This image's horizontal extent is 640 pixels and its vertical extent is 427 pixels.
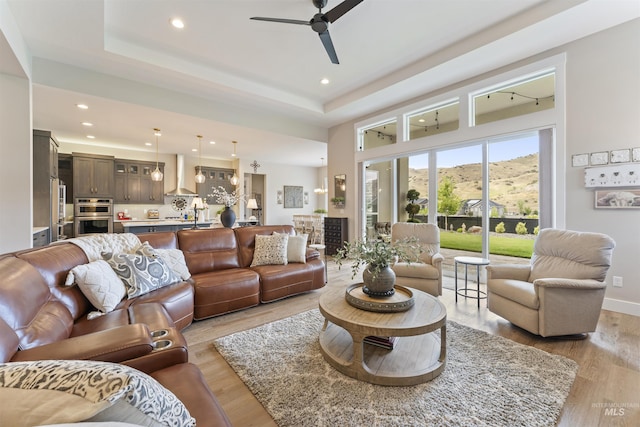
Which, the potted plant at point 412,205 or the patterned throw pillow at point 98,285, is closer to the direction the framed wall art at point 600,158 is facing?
the patterned throw pillow

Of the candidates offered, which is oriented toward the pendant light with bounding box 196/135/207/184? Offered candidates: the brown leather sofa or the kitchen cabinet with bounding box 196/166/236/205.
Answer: the kitchen cabinet

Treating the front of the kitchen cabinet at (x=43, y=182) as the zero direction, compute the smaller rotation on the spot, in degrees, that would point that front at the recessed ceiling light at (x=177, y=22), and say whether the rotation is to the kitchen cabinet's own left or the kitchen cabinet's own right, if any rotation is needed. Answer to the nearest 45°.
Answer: approximately 90° to the kitchen cabinet's own right

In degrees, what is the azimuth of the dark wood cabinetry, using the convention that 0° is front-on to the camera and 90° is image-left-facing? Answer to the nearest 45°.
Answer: approximately 45°

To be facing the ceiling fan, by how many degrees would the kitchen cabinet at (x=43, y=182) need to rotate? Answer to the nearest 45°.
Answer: approximately 45° to its right

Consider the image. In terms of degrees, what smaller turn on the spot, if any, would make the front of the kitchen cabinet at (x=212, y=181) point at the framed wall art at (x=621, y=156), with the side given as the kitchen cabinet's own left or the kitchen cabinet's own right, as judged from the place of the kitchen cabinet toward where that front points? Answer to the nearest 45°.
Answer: approximately 45° to the kitchen cabinet's own left

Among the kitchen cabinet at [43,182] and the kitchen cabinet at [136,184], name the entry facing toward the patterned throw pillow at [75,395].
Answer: the kitchen cabinet at [136,184]

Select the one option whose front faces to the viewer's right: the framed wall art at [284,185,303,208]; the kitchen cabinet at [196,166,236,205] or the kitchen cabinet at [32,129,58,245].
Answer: the kitchen cabinet at [32,129,58,245]

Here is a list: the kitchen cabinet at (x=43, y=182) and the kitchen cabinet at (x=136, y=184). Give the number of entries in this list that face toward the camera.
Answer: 1

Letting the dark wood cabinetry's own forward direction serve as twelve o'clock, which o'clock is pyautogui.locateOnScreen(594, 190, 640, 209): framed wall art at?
The framed wall art is roughly at 9 o'clock from the dark wood cabinetry.

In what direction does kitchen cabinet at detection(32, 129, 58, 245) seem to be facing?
to the viewer's right
